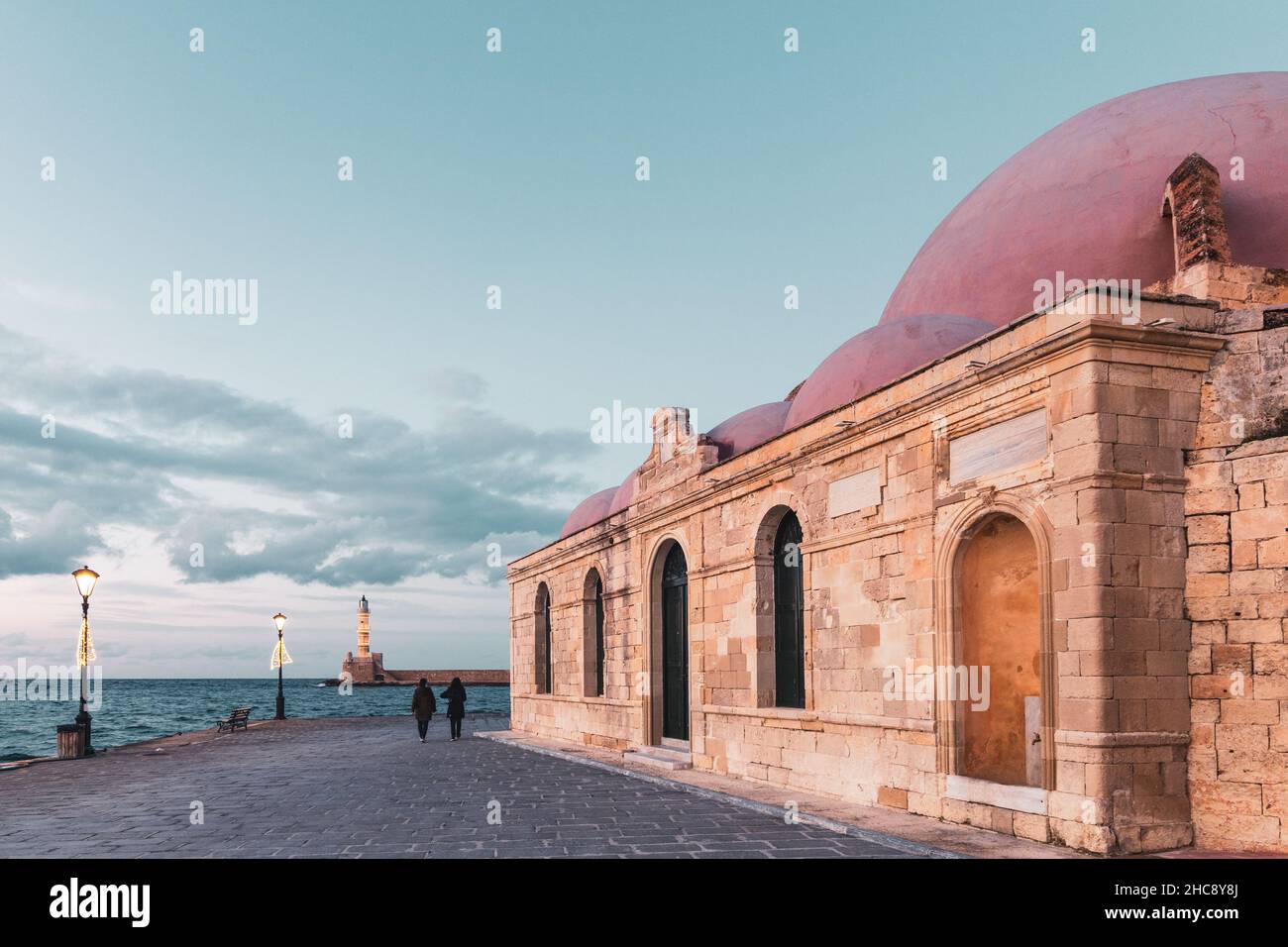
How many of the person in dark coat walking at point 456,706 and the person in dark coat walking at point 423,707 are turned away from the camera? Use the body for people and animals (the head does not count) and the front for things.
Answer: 2

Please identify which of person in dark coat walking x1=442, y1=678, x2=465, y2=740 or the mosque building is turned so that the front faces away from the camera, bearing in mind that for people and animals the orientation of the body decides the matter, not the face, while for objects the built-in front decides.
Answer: the person in dark coat walking

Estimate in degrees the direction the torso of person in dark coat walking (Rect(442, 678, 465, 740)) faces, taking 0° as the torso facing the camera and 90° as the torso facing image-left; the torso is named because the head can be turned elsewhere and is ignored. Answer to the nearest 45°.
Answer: approximately 180°

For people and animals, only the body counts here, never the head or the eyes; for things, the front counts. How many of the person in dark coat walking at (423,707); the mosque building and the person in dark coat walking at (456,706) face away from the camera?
2

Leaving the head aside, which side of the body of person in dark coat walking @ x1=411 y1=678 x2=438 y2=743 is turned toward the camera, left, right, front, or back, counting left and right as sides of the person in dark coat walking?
back

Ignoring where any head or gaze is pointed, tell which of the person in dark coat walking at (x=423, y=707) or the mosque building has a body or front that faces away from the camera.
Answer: the person in dark coat walking

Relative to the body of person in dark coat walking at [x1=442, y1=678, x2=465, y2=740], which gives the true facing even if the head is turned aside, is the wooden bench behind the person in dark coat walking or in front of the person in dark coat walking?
in front

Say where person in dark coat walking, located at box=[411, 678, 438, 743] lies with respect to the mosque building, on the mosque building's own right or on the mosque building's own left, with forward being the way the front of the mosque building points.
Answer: on the mosque building's own right
